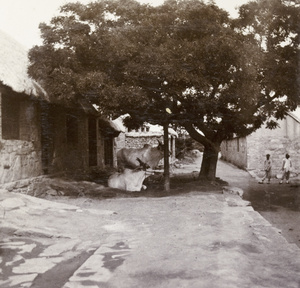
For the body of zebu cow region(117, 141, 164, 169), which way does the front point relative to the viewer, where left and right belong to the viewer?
facing to the right of the viewer
